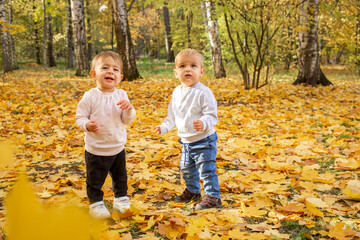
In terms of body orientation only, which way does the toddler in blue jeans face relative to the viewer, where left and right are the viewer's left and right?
facing the viewer and to the left of the viewer

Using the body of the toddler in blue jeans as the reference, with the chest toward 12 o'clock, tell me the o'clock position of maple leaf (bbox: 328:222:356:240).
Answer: The maple leaf is roughly at 9 o'clock from the toddler in blue jeans.

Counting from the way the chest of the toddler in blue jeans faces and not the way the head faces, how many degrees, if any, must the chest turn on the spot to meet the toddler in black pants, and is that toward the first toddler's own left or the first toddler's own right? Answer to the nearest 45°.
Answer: approximately 45° to the first toddler's own right

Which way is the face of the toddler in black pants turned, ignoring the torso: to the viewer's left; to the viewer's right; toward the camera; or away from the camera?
toward the camera
